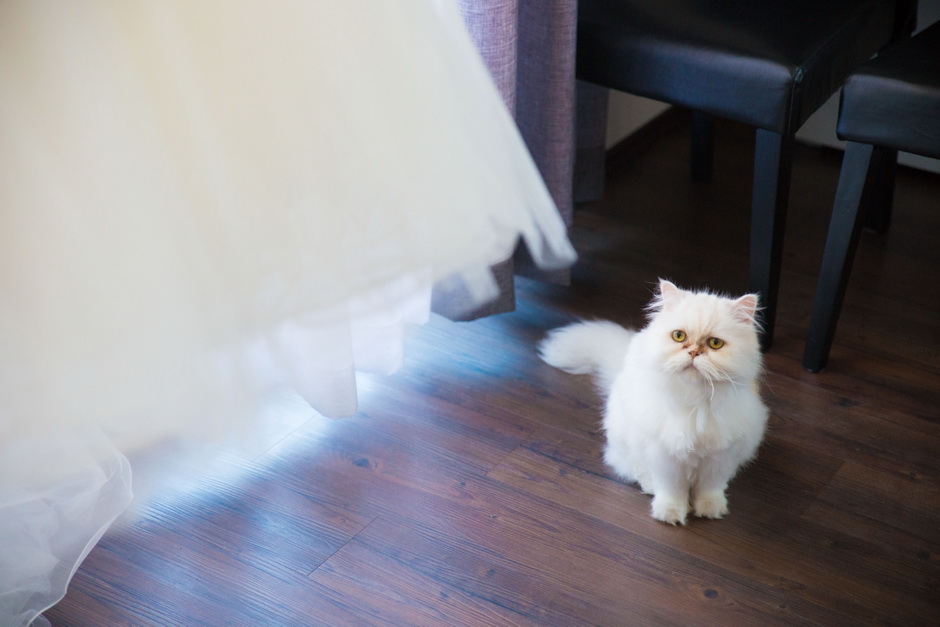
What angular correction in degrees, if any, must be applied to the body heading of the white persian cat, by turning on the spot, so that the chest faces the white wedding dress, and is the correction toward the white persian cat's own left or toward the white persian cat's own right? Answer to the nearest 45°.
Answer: approximately 90° to the white persian cat's own right
